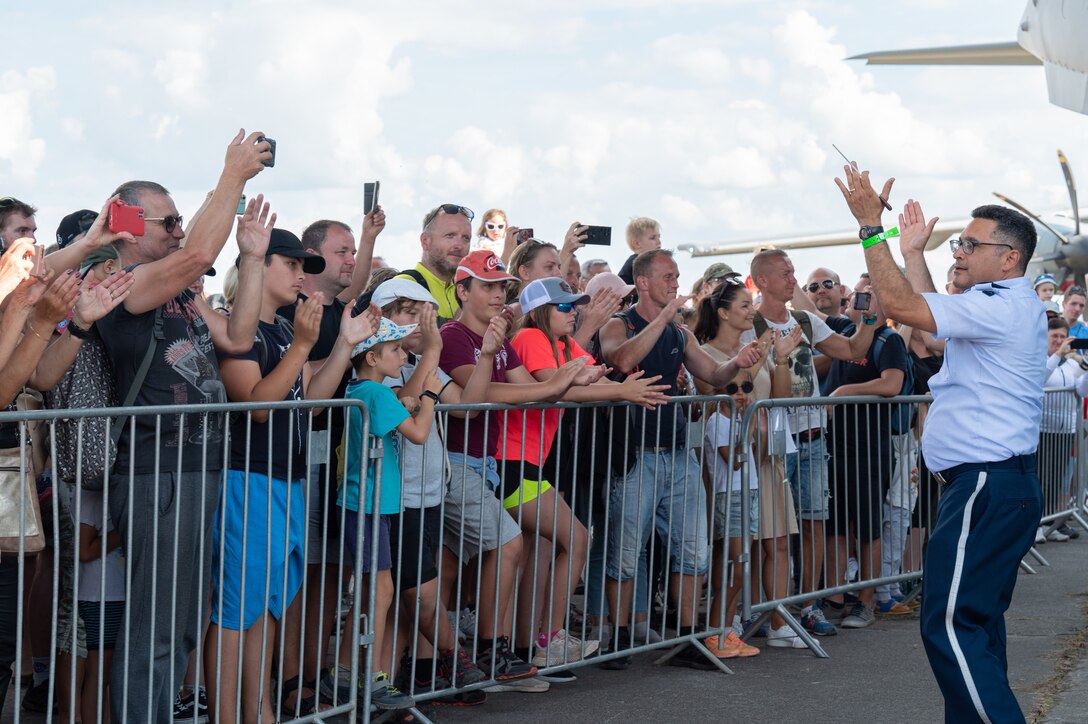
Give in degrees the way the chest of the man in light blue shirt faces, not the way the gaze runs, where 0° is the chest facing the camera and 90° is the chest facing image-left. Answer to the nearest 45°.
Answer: approximately 90°

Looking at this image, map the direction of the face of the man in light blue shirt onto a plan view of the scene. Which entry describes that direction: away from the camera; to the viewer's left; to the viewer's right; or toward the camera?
to the viewer's left

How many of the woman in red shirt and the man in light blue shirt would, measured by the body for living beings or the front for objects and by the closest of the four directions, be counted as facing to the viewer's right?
1

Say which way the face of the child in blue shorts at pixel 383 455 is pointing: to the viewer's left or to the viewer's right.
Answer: to the viewer's right

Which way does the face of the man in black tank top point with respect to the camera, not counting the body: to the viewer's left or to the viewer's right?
to the viewer's right

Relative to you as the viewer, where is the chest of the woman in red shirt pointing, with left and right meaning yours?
facing to the right of the viewer

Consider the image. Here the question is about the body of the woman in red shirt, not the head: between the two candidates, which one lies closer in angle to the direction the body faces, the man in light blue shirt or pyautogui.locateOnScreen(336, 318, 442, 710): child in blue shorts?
the man in light blue shirt

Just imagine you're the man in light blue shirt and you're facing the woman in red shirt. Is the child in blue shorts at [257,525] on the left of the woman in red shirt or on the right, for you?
left

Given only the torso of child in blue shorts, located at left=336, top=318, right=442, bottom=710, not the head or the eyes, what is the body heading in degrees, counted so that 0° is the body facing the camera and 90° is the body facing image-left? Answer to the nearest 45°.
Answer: approximately 270°
